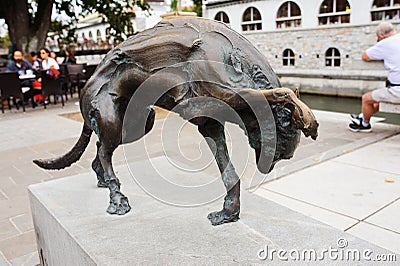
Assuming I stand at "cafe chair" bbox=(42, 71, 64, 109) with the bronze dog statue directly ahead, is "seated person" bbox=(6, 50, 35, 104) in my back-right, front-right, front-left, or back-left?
back-right

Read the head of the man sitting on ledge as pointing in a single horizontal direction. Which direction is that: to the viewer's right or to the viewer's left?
to the viewer's left

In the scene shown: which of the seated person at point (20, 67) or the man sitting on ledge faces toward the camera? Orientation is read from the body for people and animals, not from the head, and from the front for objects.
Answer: the seated person

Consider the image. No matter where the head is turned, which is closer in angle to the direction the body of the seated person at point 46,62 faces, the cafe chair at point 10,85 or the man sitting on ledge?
the cafe chair

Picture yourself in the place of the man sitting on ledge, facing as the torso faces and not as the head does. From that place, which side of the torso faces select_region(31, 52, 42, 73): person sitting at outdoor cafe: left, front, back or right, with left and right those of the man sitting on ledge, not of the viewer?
front

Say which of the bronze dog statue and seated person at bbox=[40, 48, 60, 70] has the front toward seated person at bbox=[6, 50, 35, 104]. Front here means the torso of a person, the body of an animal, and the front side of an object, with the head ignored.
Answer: seated person at bbox=[40, 48, 60, 70]

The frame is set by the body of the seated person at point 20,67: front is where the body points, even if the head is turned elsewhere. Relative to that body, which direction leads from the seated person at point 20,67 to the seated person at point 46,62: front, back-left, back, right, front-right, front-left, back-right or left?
back-left

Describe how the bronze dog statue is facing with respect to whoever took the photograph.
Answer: facing to the right of the viewer

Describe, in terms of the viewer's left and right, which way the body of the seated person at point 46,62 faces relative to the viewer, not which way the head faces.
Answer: facing the viewer and to the left of the viewer

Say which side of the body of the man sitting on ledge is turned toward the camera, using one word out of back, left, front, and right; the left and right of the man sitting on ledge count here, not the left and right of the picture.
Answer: left
